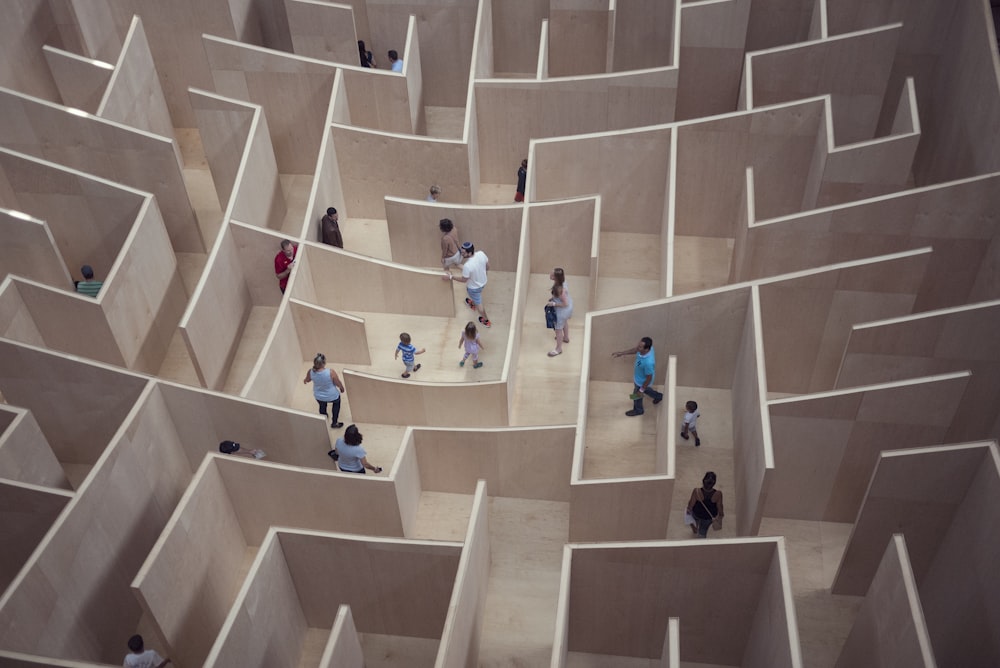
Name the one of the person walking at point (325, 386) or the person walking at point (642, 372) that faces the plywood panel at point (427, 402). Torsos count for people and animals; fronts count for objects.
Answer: the person walking at point (642, 372)

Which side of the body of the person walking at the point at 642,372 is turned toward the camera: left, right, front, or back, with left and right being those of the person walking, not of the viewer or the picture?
left

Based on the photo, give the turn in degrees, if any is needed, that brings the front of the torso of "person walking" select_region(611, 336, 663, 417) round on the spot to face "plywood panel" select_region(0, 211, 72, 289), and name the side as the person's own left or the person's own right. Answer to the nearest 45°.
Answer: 0° — they already face it

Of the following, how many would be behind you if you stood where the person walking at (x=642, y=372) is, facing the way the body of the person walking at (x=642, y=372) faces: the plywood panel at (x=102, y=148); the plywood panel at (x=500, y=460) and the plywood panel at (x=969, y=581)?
1

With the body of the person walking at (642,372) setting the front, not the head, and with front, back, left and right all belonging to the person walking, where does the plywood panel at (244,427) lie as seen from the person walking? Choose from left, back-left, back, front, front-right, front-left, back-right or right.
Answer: front

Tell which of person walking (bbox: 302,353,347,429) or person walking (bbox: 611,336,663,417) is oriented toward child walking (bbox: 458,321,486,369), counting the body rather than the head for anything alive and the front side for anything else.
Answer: person walking (bbox: 611,336,663,417)

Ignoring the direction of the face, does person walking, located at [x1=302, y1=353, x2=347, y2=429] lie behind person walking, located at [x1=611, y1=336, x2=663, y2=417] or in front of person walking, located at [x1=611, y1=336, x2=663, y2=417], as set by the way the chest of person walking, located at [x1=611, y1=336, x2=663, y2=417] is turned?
in front
